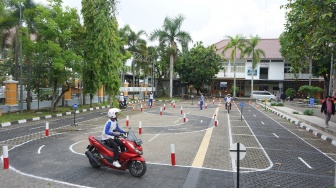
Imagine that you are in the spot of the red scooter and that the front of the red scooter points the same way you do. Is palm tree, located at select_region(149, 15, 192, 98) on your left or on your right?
on your left

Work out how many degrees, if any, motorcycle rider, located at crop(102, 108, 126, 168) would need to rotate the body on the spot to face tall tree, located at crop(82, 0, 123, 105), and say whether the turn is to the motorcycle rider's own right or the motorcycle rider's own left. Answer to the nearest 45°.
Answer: approximately 135° to the motorcycle rider's own left

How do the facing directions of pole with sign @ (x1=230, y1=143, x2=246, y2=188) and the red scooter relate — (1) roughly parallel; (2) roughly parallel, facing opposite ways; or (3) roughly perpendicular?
roughly perpendicular

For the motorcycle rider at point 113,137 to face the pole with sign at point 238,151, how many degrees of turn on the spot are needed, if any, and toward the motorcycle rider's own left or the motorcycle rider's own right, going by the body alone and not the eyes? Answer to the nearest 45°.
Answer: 0° — they already face it

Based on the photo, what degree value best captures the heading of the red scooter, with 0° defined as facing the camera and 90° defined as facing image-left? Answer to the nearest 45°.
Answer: approximately 315°

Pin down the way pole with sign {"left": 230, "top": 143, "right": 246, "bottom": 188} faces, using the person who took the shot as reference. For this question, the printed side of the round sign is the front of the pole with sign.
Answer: facing away from the viewer

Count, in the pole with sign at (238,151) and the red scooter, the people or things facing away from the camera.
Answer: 1

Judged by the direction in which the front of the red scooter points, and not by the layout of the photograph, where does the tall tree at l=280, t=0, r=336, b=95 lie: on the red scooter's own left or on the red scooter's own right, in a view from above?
on the red scooter's own left

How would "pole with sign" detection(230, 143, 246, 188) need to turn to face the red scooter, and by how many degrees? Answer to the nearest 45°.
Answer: approximately 90° to its left

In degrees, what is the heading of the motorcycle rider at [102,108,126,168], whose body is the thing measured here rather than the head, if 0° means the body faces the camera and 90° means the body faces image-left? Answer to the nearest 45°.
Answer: approximately 315°

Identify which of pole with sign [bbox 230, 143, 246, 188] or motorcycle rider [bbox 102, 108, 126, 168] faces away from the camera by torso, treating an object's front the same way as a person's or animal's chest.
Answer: the pole with sign
